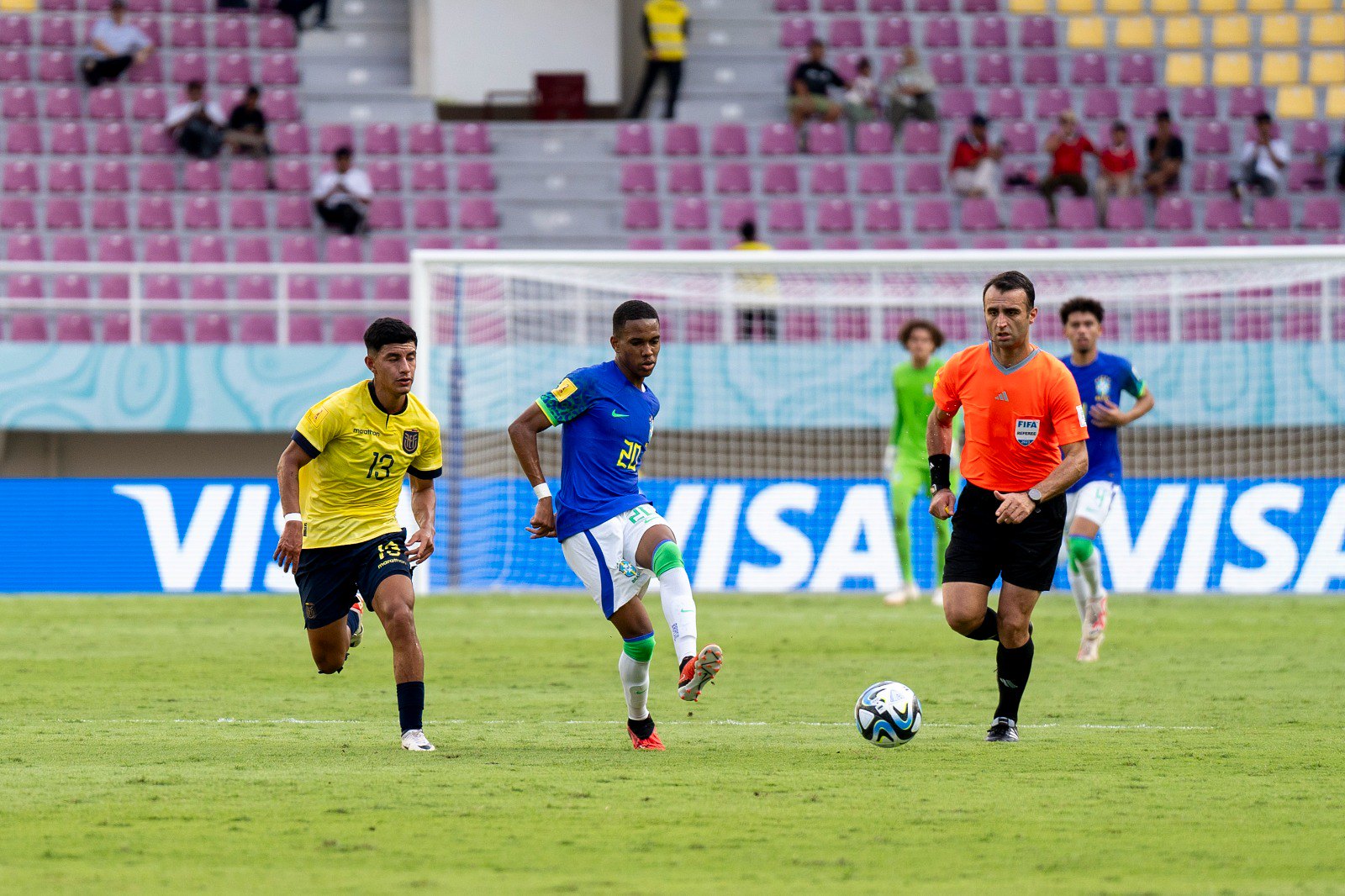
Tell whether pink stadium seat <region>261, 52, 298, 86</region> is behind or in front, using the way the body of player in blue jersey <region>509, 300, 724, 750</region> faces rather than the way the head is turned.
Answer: behind

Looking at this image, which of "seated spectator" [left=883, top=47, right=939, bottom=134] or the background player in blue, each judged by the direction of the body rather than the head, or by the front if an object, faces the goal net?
the seated spectator

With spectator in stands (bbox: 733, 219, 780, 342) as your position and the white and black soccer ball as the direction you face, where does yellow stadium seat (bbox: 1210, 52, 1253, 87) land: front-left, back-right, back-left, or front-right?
back-left
